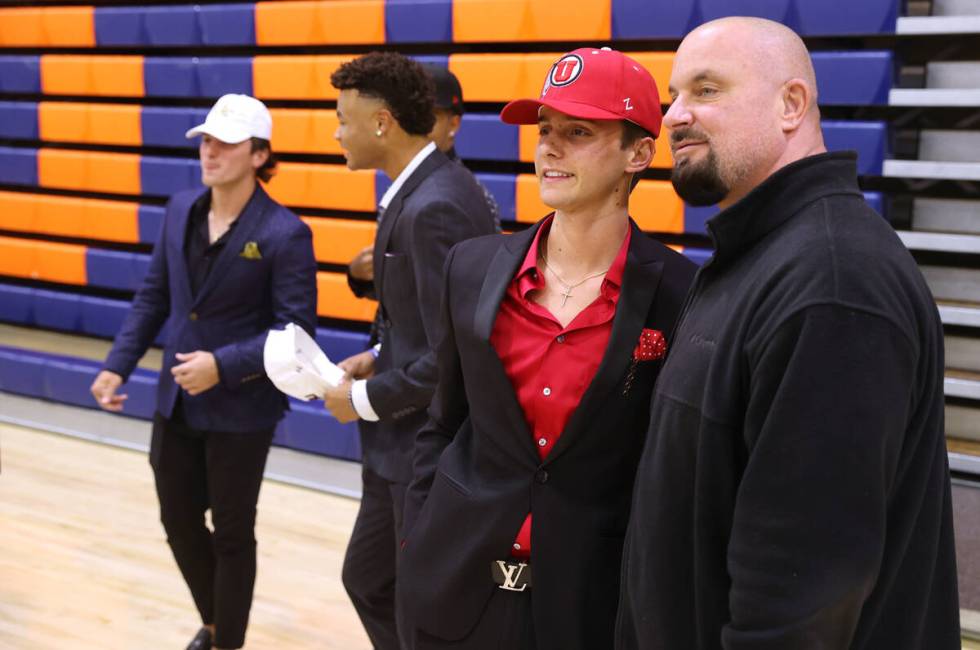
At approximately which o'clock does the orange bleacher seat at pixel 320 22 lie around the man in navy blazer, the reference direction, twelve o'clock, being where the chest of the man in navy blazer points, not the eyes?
The orange bleacher seat is roughly at 5 o'clock from the man in navy blazer.

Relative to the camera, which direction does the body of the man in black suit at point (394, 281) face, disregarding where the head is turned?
to the viewer's left

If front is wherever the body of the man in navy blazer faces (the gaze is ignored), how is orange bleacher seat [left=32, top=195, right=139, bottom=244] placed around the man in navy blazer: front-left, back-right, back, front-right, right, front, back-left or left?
back-right

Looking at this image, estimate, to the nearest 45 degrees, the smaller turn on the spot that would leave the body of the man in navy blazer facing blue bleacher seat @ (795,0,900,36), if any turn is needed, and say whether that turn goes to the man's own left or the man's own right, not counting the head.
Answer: approximately 135° to the man's own left

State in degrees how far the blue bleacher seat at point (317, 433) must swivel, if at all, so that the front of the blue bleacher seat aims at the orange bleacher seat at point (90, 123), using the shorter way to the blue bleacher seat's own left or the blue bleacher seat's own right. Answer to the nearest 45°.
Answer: approximately 90° to the blue bleacher seat's own right

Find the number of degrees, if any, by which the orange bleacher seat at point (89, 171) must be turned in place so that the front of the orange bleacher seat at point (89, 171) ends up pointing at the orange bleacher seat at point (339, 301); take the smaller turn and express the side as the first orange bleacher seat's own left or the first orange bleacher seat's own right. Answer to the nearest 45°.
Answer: approximately 90° to the first orange bleacher seat's own left

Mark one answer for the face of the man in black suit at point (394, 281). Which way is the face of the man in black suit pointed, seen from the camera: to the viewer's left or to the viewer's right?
to the viewer's left

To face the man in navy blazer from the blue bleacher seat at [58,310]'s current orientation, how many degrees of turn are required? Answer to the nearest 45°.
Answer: approximately 45° to its left

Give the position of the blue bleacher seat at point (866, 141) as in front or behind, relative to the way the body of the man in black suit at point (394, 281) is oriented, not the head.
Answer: behind
